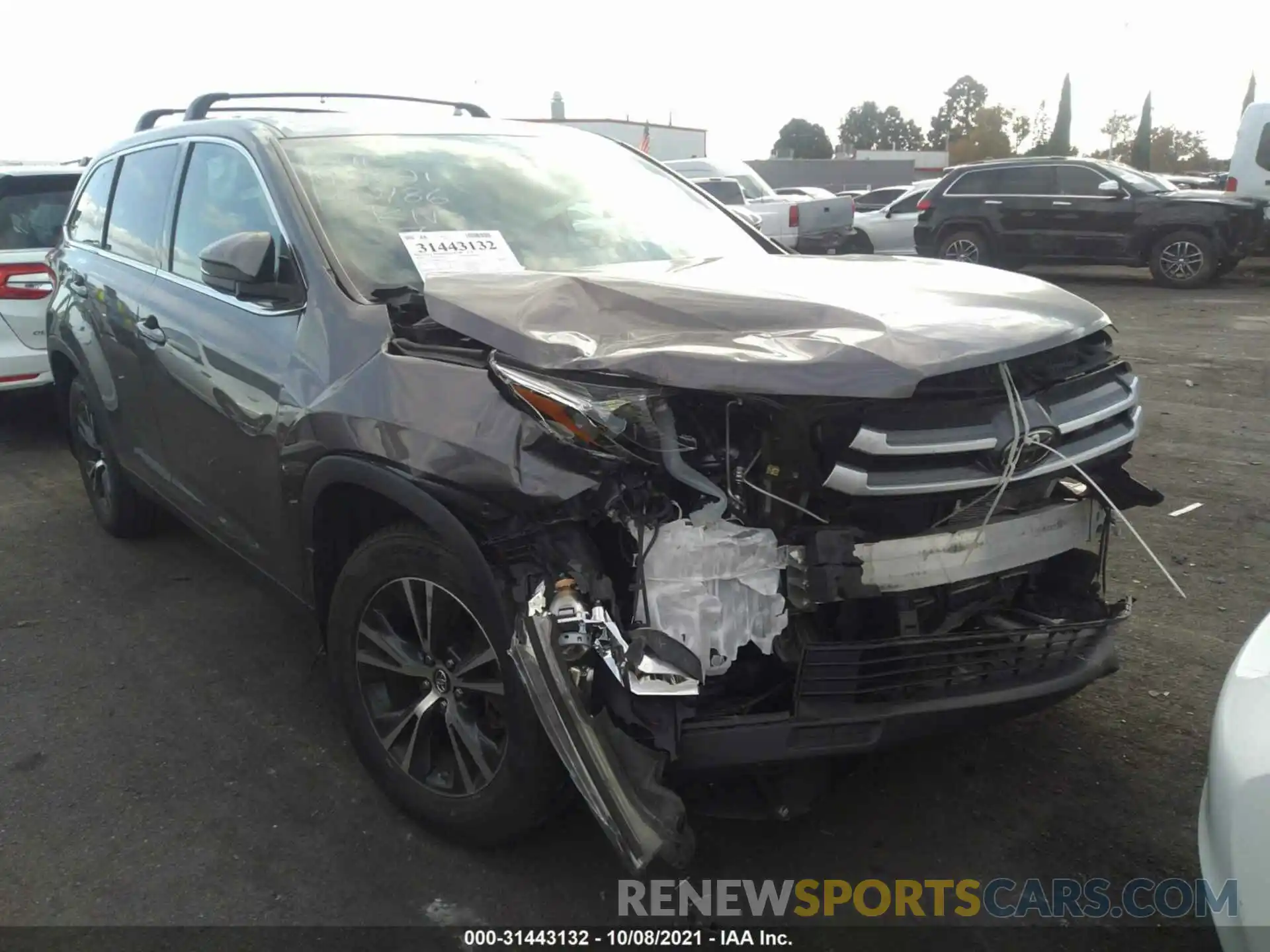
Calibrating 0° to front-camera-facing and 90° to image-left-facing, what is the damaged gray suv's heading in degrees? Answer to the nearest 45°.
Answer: approximately 315°

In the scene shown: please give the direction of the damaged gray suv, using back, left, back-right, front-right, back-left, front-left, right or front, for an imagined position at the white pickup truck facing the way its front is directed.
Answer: back-left

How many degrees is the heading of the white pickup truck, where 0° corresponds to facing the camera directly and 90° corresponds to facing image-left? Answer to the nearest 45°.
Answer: approximately 135°

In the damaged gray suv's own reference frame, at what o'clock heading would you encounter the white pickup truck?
The white pickup truck is roughly at 8 o'clock from the damaged gray suv.

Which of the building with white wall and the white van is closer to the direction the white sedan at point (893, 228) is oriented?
the building with white wall

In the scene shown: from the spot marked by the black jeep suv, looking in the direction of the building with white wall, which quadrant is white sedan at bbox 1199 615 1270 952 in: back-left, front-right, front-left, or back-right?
back-left

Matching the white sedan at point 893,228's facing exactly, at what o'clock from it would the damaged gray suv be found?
The damaged gray suv is roughly at 9 o'clock from the white sedan.

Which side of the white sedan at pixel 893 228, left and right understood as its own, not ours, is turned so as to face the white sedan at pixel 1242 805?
left

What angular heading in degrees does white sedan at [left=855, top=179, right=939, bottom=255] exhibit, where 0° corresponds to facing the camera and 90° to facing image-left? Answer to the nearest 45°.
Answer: approximately 90°

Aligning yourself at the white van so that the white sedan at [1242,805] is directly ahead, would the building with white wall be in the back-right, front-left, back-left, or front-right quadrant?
back-right

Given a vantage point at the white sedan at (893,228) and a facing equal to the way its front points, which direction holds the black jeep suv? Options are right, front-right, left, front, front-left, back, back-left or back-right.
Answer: back-left

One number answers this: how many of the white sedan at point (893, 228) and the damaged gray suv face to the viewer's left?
1

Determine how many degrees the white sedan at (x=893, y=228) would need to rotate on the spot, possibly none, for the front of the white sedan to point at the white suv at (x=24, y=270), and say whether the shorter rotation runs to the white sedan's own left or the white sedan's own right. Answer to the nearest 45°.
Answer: approximately 45° to the white sedan's own left

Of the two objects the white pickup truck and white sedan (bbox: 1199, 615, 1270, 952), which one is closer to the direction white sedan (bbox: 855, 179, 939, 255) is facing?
the white pickup truck

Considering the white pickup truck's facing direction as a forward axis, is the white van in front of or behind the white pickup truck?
behind
